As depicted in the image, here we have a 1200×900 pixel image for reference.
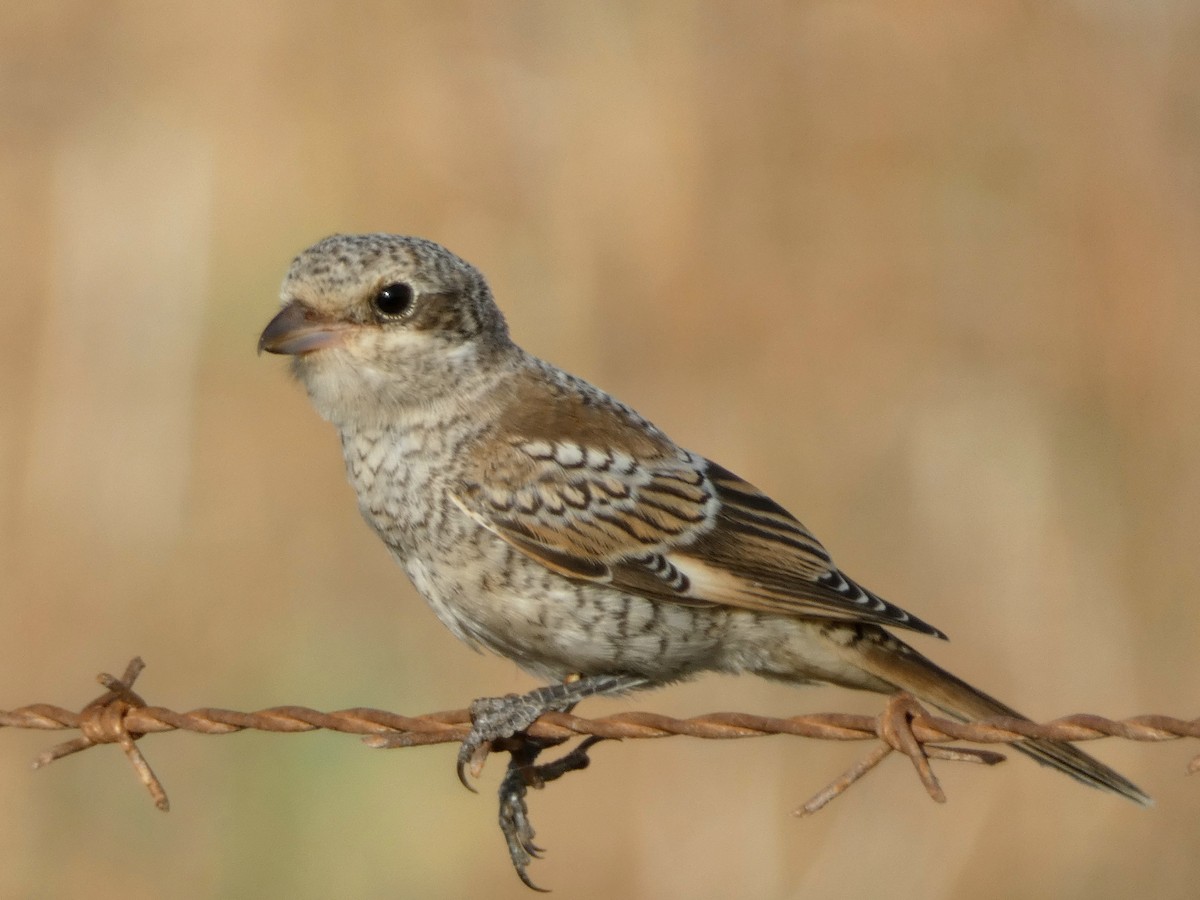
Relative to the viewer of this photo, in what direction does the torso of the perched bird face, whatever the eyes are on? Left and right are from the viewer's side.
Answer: facing to the left of the viewer
